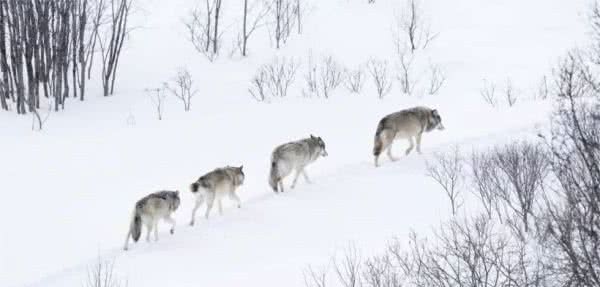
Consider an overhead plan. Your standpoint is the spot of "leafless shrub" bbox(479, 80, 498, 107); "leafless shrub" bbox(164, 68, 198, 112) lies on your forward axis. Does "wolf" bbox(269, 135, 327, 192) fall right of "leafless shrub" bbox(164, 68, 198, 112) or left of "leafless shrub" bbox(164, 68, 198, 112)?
left

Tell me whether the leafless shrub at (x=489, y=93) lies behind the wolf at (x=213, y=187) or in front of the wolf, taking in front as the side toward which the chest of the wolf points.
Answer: in front

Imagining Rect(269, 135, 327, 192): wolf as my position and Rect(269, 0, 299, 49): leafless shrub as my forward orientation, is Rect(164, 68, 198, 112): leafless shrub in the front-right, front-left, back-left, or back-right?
front-left

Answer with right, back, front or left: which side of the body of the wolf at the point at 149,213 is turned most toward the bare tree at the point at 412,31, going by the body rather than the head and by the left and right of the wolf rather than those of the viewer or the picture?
front

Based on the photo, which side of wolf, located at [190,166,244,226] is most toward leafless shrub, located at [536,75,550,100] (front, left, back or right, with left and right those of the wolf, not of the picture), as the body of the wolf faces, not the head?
front

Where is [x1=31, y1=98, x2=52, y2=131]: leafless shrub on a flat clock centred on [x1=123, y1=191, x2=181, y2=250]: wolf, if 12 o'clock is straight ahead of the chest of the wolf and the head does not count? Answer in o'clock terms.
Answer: The leafless shrub is roughly at 10 o'clock from the wolf.

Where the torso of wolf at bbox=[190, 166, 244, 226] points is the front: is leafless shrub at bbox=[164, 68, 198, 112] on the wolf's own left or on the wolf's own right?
on the wolf's own left

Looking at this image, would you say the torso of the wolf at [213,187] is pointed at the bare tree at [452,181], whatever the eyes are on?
no

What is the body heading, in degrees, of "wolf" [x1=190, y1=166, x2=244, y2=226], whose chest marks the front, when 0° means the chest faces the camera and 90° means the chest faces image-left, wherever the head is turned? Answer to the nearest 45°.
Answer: approximately 225°

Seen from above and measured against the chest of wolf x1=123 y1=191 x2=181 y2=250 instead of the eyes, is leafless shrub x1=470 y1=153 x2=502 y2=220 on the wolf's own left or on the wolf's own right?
on the wolf's own right

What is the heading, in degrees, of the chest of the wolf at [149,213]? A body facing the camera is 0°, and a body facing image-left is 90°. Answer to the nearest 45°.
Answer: approximately 225°

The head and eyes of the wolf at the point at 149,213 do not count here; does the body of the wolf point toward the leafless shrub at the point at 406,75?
yes

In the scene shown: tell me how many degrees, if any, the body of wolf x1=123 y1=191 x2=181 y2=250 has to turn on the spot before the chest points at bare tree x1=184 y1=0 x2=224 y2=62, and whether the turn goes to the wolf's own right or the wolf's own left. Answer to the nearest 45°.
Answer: approximately 45° to the wolf's own left

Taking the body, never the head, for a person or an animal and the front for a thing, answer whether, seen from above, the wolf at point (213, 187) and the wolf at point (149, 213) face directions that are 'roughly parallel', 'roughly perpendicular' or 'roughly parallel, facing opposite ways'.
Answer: roughly parallel

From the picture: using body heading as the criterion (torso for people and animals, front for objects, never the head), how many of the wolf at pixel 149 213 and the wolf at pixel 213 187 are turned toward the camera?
0
